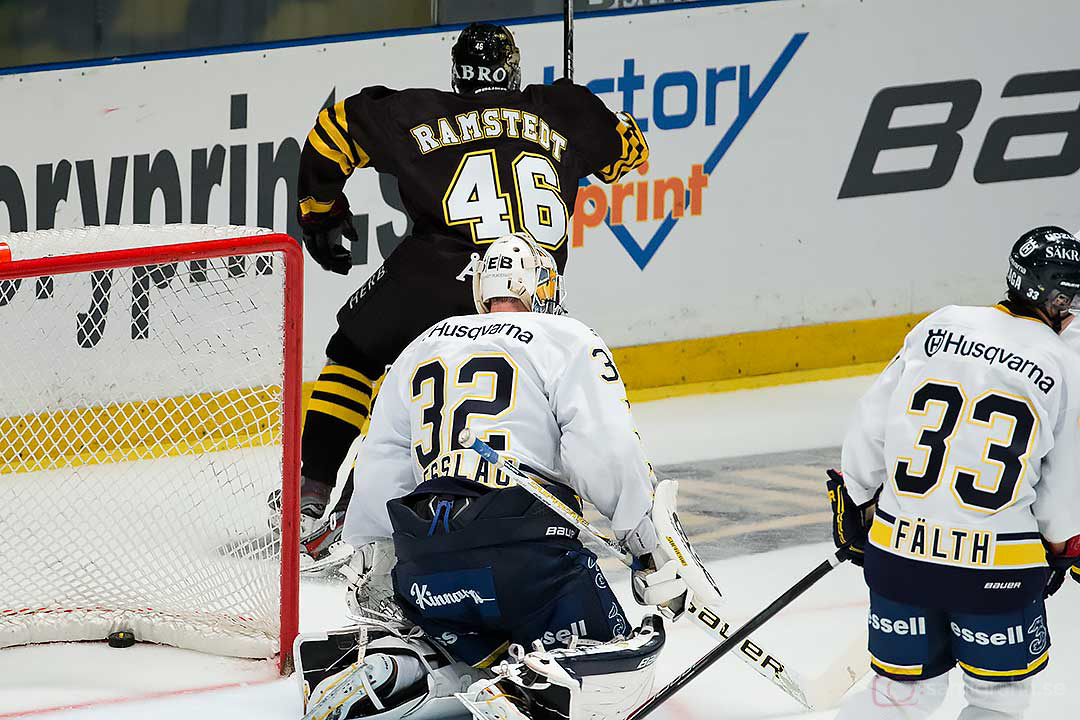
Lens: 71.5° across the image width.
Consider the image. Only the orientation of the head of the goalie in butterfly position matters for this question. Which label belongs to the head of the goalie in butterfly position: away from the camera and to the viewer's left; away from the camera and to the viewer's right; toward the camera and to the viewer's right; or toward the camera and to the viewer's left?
away from the camera and to the viewer's right

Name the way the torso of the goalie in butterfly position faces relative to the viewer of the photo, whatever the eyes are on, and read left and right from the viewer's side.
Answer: facing away from the viewer and to the right of the viewer

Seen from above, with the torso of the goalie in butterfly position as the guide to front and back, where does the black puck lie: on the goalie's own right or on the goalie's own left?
on the goalie's own left

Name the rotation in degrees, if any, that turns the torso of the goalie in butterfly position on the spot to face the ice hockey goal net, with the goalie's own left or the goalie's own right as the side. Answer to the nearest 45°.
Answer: approximately 90° to the goalie's own left
